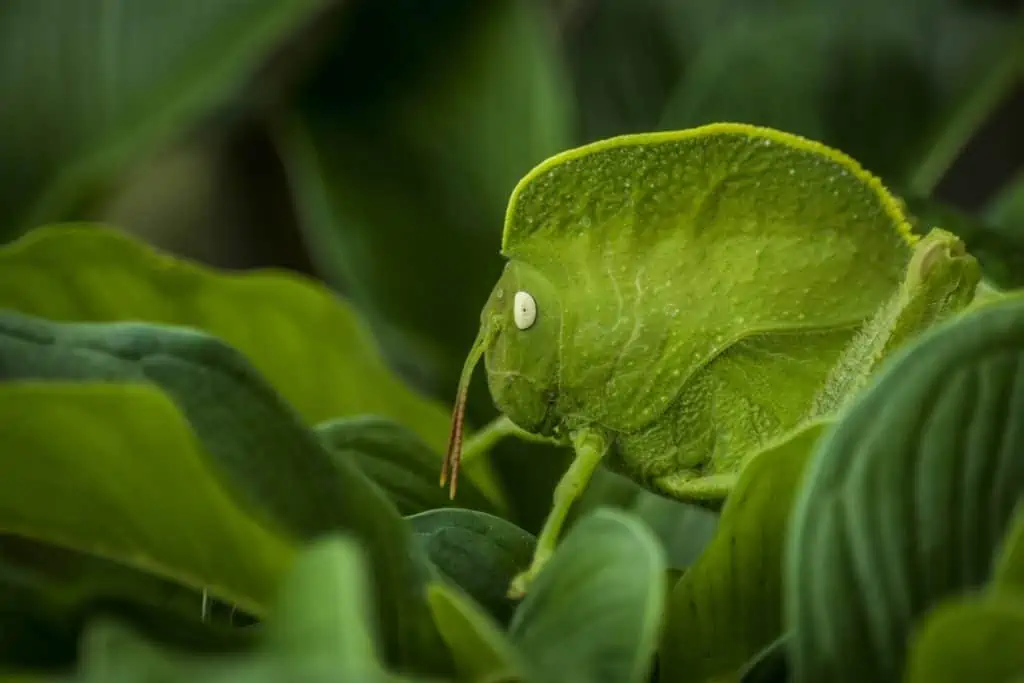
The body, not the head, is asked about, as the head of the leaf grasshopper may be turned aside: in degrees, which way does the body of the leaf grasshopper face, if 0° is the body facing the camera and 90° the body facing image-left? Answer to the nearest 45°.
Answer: approximately 90°

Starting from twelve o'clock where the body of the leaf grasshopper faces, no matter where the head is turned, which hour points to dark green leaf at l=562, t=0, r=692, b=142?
The dark green leaf is roughly at 3 o'clock from the leaf grasshopper.
